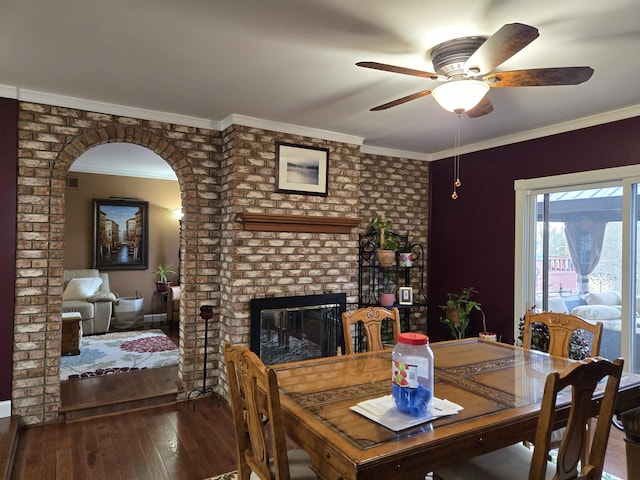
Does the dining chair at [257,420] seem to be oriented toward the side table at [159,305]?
no

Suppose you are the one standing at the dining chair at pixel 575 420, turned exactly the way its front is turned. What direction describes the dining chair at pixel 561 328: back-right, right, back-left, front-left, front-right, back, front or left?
front-right

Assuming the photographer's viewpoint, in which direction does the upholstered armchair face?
facing the viewer

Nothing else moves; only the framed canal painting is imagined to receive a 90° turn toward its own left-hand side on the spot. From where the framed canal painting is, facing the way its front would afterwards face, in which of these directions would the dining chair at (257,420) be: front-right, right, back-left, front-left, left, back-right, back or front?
right

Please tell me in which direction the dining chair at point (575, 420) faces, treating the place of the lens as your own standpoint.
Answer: facing away from the viewer and to the left of the viewer

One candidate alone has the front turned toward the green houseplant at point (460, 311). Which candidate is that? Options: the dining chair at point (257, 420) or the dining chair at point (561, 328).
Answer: the dining chair at point (257, 420)

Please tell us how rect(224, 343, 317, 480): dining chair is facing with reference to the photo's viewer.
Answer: facing away from the viewer and to the right of the viewer

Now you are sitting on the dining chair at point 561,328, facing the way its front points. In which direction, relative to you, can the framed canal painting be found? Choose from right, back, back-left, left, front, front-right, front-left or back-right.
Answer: front-right

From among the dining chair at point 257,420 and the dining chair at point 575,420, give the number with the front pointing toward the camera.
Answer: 0

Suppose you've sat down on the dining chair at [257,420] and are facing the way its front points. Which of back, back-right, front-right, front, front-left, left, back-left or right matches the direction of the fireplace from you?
front-left

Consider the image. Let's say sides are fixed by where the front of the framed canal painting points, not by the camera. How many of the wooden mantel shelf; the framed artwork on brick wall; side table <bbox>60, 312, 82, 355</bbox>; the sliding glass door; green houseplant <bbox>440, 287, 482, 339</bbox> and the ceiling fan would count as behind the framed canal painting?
0

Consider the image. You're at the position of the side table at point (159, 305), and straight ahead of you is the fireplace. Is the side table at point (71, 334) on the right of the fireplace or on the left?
right

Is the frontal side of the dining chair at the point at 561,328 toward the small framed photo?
no

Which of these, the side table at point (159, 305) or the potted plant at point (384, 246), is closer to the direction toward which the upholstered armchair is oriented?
the potted plant

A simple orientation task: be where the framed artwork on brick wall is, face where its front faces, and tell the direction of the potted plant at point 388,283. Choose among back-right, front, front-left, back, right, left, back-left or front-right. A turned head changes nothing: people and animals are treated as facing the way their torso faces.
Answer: left

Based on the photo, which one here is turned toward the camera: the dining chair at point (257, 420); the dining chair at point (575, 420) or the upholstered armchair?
the upholstered armchair

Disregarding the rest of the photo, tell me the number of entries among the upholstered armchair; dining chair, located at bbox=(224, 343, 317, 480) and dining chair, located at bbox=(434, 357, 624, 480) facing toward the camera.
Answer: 1

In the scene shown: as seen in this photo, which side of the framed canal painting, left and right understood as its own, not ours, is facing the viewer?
front
